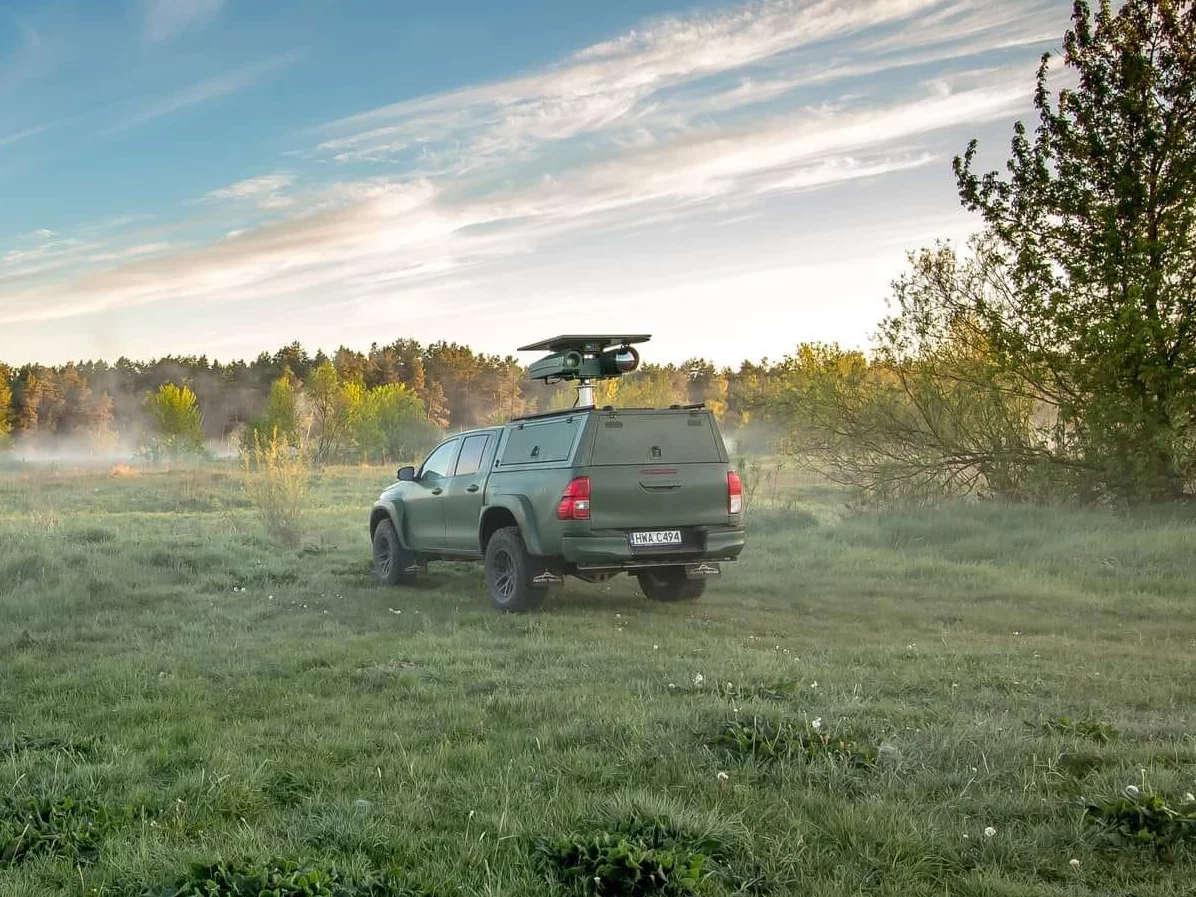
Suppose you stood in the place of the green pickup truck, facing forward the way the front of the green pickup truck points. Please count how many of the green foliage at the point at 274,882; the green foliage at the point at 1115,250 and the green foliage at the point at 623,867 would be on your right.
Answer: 1

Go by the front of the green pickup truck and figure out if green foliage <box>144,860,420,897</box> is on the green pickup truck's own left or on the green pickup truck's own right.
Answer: on the green pickup truck's own left

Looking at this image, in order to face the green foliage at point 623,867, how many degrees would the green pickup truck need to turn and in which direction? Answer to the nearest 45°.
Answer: approximately 135° to its left

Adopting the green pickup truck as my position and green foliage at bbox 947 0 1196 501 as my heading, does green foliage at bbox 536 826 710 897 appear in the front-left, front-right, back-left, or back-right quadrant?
back-right

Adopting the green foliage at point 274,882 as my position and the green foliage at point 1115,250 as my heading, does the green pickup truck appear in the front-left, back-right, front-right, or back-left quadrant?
front-left

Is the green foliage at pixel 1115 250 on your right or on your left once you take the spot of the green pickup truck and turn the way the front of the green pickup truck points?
on your right

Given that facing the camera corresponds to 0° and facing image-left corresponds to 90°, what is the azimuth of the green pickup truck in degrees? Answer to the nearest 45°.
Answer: approximately 135°

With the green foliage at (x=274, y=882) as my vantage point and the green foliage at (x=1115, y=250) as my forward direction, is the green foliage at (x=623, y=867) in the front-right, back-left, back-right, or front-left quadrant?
front-right

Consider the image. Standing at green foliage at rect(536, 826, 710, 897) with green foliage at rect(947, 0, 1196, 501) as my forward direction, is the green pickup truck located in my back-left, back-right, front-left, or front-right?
front-left
